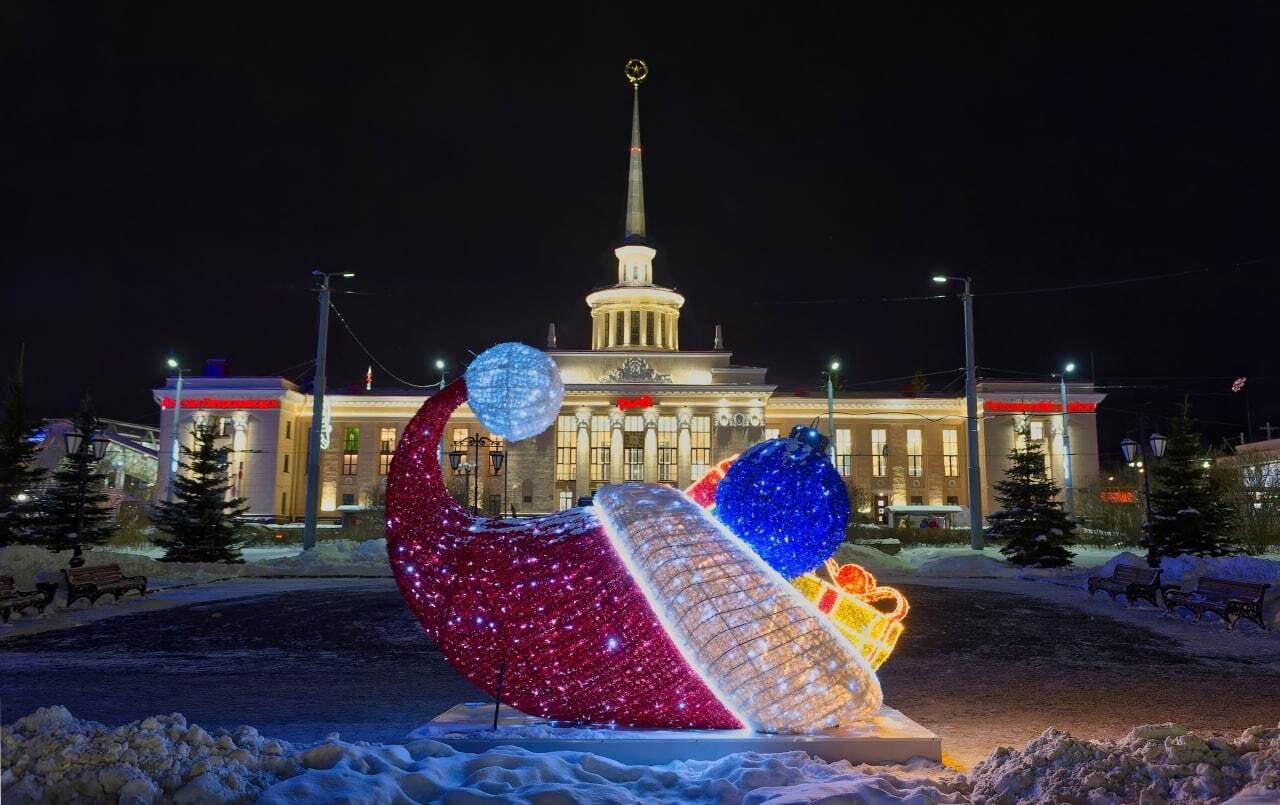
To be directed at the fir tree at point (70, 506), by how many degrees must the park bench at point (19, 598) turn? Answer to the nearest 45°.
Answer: approximately 135° to its left

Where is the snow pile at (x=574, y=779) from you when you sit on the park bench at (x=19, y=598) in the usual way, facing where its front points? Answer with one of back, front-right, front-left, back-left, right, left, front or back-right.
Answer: front-right

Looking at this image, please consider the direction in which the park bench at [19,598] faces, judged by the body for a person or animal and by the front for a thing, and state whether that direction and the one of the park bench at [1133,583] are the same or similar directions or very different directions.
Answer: very different directions

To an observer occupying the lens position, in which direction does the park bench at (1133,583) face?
facing the viewer and to the left of the viewer

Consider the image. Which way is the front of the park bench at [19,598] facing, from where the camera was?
facing the viewer and to the right of the viewer

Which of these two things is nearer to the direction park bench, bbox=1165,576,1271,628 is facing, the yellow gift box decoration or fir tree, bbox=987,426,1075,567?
the yellow gift box decoration

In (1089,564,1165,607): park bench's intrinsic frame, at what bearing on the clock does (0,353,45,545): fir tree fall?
The fir tree is roughly at 1 o'clock from the park bench.

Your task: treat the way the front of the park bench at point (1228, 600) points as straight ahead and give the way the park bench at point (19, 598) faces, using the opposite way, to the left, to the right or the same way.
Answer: the opposite way

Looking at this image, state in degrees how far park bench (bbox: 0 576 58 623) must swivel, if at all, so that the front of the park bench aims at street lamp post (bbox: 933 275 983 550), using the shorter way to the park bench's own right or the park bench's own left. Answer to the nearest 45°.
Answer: approximately 45° to the park bench's own left

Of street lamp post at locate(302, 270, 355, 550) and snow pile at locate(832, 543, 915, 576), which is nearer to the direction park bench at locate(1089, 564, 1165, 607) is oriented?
the street lamp post

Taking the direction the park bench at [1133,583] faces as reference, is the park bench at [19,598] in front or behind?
in front

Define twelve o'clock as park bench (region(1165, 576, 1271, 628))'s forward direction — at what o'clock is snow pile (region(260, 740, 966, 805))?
The snow pile is roughly at 11 o'clock from the park bench.

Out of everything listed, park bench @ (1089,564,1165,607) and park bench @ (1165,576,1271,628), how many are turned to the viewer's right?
0

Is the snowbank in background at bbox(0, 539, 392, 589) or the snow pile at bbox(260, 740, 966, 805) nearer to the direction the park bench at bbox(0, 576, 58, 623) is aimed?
the snow pile
